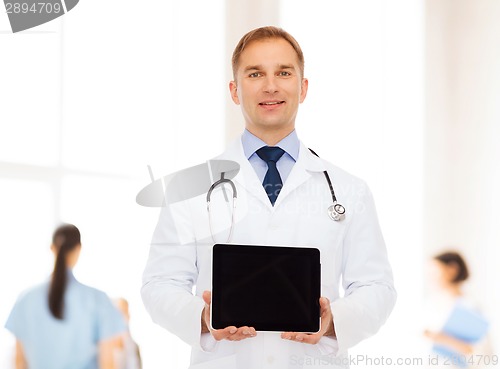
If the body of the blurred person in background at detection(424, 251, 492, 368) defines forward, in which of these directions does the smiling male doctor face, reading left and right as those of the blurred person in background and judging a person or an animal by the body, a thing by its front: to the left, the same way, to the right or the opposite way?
to the left

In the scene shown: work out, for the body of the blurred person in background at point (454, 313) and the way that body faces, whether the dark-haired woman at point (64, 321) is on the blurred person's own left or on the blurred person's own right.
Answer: on the blurred person's own left

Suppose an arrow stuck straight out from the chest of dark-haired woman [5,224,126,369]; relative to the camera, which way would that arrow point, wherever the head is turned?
away from the camera

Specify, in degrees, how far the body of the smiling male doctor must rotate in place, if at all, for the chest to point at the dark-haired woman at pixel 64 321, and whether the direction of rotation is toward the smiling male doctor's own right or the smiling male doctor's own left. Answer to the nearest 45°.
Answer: approximately 90° to the smiling male doctor's own right

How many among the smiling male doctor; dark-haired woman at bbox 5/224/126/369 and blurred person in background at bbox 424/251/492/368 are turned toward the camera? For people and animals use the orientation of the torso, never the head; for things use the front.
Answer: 1

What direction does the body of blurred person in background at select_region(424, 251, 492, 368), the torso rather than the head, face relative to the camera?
to the viewer's left

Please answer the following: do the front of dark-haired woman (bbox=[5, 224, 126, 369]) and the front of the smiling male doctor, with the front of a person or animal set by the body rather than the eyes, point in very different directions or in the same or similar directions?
very different directions

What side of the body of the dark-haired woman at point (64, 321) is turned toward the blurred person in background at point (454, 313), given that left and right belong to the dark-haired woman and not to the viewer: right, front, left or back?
right

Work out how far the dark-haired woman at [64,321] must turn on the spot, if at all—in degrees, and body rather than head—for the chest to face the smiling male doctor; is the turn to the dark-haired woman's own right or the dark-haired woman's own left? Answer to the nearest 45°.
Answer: approximately 135° to the dark-haired woman's own right

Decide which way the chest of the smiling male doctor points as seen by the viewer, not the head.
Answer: toward the camera

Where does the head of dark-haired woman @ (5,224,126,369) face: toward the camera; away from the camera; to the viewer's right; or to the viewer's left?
away from the camera
